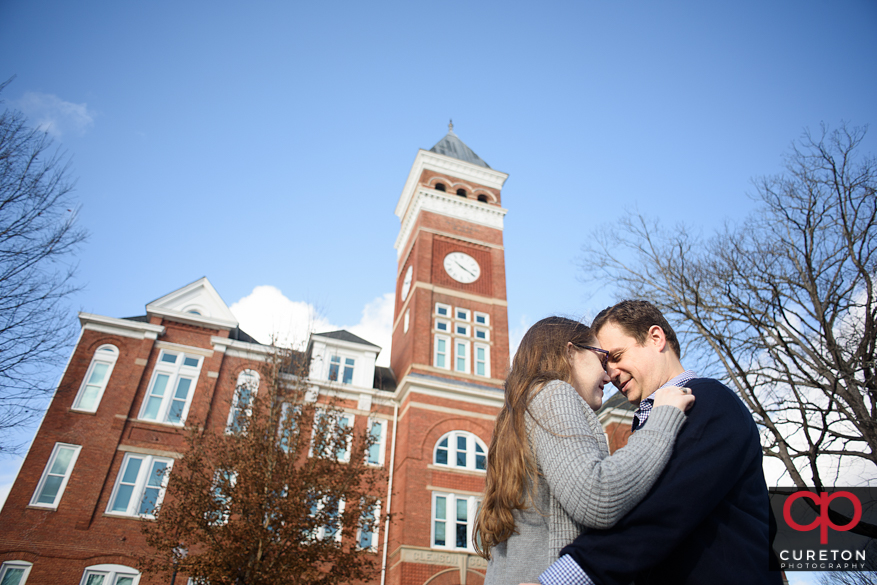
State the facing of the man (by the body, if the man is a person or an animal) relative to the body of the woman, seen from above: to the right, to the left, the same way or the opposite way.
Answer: the opposite way

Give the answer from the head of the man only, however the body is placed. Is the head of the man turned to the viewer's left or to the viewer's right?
to the viewer's left

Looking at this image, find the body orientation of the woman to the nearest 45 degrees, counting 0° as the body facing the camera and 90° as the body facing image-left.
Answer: approximately 270°

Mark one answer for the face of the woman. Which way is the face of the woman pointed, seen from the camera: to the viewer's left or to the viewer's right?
to the viewer's right

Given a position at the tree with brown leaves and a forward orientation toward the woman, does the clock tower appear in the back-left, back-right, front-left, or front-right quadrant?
back-left

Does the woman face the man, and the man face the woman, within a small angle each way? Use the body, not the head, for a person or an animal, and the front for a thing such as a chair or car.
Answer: yes

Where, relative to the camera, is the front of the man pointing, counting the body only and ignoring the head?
to the viewer's left

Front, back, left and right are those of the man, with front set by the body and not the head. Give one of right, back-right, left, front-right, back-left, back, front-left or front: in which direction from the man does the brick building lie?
front-right

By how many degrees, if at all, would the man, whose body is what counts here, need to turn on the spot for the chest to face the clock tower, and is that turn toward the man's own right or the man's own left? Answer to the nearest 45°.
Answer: approximately 45° to the man's own right

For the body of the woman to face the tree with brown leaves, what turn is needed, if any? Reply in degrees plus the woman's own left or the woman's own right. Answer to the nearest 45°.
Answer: approximately 135° to the woman's own left

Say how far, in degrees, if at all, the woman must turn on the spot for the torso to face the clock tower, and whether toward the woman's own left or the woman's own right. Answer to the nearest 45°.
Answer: approximately 90° to the woman's own left

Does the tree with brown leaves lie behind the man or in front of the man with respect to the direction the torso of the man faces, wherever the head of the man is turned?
in front
